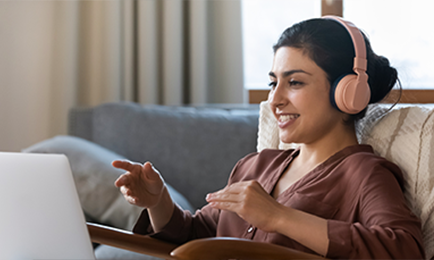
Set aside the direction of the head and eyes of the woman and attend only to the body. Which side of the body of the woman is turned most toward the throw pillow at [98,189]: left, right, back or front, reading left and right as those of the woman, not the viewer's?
right

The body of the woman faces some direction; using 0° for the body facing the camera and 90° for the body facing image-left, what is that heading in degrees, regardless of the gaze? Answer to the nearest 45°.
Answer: approximately 45°

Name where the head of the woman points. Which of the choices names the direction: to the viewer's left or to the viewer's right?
to the viewer's left
